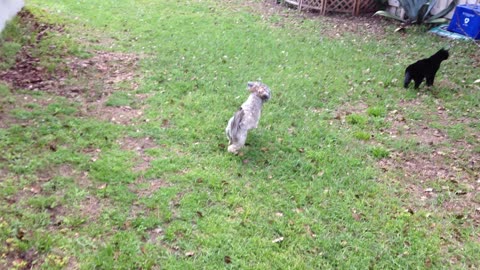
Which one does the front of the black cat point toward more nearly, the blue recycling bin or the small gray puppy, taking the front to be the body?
the blue recycling bin

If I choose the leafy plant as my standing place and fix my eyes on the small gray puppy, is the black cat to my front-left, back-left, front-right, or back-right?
front-left

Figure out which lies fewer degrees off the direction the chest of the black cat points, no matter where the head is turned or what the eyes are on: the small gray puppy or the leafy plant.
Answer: the leafy plant

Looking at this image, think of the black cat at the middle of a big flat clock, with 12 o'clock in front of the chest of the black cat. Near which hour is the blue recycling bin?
The blue recycling bin is roughly at 11 o'clock from the black cat.

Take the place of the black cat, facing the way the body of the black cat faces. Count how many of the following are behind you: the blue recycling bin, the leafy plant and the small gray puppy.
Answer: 1

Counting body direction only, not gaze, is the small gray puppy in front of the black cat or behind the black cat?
behind

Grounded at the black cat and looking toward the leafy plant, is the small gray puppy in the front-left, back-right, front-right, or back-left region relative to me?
back-left

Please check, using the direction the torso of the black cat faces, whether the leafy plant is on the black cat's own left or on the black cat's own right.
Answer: on the black cat's own left

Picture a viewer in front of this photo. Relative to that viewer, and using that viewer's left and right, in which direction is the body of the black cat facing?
facing away from the viewer and to the right of the viewer
